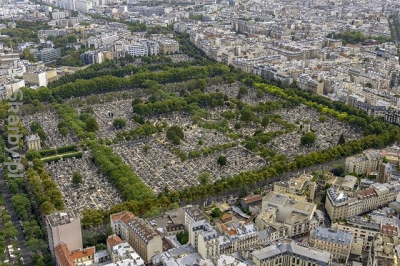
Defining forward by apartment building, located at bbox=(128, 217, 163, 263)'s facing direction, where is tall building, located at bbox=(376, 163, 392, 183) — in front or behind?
behind

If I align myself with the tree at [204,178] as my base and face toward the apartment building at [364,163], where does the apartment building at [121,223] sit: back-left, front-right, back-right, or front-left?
back-right

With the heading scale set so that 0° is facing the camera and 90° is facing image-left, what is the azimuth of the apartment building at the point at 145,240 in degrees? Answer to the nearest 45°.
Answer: approximately 45°

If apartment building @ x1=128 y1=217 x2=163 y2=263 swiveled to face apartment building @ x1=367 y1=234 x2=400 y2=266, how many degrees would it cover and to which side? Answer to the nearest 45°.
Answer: approximately 135° to its left

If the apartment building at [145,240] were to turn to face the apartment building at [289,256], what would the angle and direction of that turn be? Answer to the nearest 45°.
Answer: approximately 135° to its left

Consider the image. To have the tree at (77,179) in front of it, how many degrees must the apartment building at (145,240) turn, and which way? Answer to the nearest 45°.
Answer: approximately 90° to its right

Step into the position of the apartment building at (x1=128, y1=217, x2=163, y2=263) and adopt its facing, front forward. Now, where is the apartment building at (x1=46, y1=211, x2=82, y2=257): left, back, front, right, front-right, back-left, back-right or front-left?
front-right

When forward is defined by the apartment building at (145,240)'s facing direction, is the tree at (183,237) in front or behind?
behind

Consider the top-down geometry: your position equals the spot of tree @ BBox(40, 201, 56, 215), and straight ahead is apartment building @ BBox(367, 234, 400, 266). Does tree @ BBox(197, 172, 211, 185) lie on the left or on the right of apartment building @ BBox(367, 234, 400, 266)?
left

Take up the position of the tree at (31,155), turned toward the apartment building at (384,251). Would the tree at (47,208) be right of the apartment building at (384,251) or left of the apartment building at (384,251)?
right

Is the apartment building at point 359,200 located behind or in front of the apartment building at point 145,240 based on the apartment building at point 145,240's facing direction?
behind

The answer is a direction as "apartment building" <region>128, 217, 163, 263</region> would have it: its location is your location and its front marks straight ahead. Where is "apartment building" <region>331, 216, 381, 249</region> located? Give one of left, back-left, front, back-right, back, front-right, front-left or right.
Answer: back-left

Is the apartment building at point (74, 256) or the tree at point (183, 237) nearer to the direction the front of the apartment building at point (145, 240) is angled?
the apartment building

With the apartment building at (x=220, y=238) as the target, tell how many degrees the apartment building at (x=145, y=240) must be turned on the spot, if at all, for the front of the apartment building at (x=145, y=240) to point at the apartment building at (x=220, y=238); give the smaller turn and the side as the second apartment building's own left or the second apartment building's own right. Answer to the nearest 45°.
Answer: approximately 135° to the second apartment building's own left
